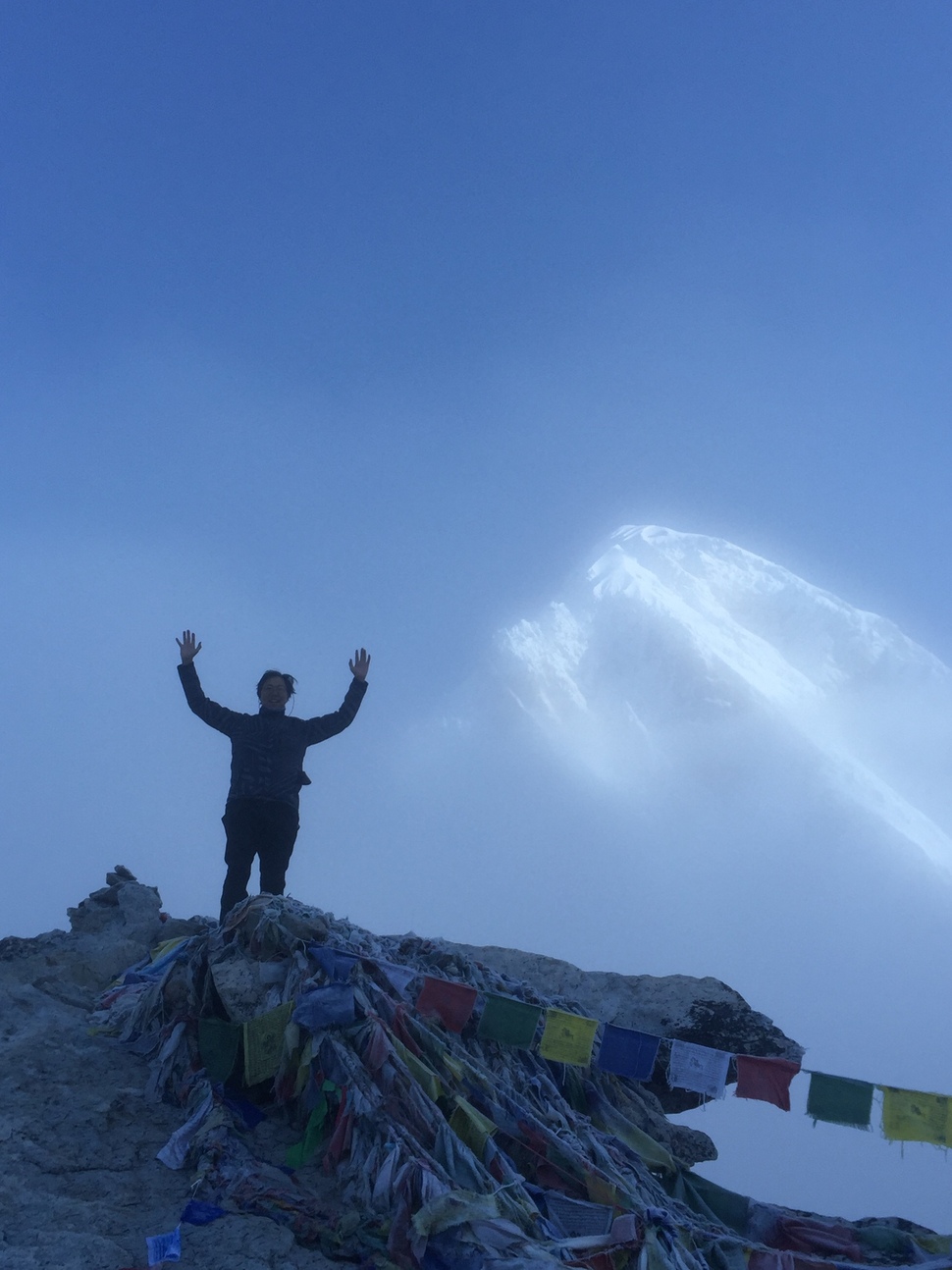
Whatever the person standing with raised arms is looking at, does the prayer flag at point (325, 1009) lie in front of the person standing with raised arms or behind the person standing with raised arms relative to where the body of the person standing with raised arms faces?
in front

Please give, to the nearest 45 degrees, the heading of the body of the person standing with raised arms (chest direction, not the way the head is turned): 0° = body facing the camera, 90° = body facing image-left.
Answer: approximately 0°

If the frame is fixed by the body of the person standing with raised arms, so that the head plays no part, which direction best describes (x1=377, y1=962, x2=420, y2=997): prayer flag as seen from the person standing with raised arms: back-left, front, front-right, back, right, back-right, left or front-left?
front-left

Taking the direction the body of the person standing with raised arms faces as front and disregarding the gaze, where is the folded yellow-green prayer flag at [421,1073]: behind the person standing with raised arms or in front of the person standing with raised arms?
in front

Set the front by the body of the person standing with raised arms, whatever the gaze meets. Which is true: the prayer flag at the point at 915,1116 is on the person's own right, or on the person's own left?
on the person's own left

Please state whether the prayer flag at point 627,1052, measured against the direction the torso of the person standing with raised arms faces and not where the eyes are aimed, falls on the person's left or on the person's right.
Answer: on the person's left

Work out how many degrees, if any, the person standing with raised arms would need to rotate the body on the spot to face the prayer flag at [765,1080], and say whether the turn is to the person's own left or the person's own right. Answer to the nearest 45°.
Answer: approximately 90° to the person's own left

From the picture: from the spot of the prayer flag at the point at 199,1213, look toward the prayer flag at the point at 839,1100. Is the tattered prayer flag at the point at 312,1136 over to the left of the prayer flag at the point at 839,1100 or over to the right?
left

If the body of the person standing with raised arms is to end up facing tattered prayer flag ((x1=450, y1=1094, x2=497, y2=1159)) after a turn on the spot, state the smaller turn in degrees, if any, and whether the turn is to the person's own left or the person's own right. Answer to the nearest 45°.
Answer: approximately 45° to the person's own left

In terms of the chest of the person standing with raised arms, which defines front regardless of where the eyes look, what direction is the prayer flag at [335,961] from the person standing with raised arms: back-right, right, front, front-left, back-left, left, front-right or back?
front-left

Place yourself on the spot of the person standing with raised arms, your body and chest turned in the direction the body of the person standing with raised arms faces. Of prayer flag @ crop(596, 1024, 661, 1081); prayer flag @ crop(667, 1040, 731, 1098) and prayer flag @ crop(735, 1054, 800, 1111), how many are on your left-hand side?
3

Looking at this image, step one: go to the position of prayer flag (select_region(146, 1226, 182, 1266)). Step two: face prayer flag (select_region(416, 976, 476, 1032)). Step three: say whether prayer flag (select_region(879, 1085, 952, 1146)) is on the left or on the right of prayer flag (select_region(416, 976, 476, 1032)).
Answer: right

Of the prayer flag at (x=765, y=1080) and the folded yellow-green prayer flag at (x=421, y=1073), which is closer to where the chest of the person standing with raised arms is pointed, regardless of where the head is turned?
the folded yellow-green prayer flag

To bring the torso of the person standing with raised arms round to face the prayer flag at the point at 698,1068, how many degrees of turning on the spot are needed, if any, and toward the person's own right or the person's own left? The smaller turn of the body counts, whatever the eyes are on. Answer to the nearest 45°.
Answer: approximately 90° to the person's own left
